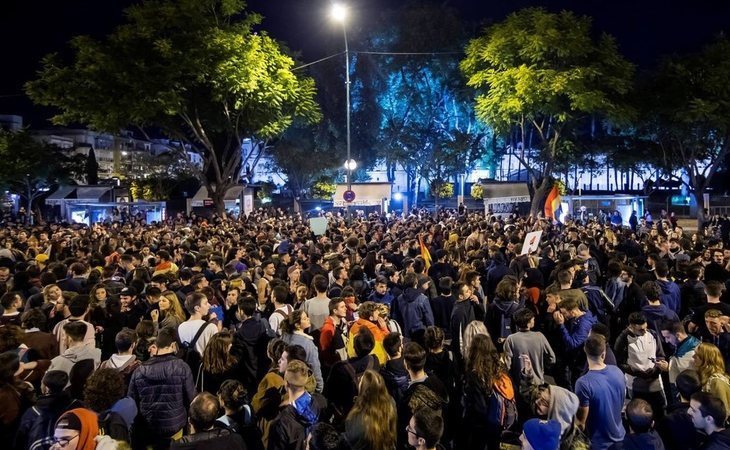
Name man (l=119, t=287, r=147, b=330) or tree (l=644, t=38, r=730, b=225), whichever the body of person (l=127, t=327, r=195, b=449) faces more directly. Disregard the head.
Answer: the man

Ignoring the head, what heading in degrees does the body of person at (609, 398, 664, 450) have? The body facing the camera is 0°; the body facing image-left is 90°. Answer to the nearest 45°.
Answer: approximately 180°

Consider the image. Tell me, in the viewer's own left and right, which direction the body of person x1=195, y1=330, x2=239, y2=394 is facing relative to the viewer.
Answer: facing away from the viewer and to the right of the viewer

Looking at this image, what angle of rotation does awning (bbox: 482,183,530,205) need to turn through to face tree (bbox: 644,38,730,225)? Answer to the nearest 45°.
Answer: approximately 135° to its left

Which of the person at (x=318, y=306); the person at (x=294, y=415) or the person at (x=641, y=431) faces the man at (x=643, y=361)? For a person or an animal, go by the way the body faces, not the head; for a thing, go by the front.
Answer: the person at (x=641, y=431)

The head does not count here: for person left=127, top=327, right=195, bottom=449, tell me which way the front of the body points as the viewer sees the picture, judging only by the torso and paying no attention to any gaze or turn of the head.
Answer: away from the camera

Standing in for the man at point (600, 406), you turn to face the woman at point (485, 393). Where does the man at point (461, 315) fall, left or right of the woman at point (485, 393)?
right

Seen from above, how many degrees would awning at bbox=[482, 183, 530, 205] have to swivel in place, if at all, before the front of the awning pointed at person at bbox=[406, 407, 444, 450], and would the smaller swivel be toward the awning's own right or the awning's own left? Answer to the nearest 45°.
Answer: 0° — it already faces them

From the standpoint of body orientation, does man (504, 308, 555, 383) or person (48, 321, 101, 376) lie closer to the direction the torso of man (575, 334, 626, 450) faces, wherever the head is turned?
the man

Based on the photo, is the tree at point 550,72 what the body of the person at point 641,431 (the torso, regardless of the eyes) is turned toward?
yes

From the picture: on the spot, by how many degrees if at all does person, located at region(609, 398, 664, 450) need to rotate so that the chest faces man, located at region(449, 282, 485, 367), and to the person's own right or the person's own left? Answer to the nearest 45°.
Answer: approximately 45° to the person's own left

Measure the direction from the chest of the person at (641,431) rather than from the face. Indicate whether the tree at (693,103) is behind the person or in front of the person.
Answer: in front

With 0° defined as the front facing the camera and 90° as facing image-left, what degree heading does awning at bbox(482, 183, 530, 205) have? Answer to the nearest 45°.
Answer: approximately 0°

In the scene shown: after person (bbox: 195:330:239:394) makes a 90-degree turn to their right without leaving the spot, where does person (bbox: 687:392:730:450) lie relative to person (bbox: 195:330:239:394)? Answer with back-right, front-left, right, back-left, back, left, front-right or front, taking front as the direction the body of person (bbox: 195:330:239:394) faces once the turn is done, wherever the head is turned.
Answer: front

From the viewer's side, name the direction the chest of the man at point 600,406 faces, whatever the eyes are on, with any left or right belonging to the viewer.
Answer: facing away from the viewer

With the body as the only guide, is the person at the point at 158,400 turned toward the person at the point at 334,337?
no

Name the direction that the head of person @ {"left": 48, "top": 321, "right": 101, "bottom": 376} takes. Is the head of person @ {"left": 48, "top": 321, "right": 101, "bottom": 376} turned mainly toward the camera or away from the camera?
away from the camera

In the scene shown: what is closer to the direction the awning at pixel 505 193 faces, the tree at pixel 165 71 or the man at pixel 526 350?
the man

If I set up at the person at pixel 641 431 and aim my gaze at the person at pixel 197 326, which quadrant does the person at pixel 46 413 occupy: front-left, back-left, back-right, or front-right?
front-left

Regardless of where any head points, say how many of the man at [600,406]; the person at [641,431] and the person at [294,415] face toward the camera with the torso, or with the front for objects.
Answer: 0

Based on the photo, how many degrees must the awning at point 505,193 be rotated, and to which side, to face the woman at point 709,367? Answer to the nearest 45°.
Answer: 0° — it already faces them

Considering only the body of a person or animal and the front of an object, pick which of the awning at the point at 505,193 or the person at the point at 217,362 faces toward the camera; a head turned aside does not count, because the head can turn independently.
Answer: the awning

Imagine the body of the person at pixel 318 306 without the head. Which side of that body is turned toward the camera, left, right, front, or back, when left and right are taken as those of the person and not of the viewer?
back
